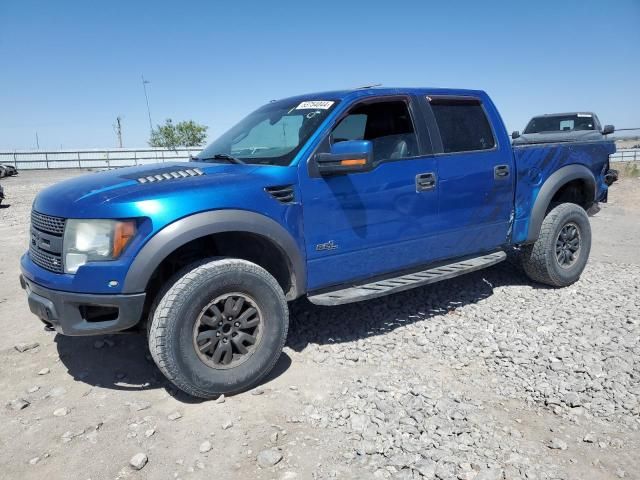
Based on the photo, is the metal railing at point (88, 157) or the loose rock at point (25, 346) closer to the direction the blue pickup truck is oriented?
the loose rock

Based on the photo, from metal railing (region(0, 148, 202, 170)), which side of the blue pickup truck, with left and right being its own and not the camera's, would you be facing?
right

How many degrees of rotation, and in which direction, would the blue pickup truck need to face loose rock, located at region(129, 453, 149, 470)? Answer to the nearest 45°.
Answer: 0° — it already faces it

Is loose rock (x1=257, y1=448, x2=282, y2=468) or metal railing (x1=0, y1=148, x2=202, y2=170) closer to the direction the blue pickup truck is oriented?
the loose rock

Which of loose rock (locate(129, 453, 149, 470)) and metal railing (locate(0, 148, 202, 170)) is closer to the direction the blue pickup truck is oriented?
the loose rock

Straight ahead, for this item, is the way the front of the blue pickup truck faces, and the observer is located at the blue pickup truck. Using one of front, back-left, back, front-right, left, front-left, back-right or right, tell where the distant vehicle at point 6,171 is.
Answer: right

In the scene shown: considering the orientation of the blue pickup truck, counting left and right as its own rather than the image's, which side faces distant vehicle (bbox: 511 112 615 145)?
back

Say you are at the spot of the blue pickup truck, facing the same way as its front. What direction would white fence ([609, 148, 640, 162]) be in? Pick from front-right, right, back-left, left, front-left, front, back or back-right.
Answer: back

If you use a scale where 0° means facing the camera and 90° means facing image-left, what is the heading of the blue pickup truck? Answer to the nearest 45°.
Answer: approximately 45°

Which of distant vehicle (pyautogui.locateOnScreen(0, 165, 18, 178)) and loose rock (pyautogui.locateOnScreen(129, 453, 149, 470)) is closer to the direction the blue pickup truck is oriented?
the loose rock
